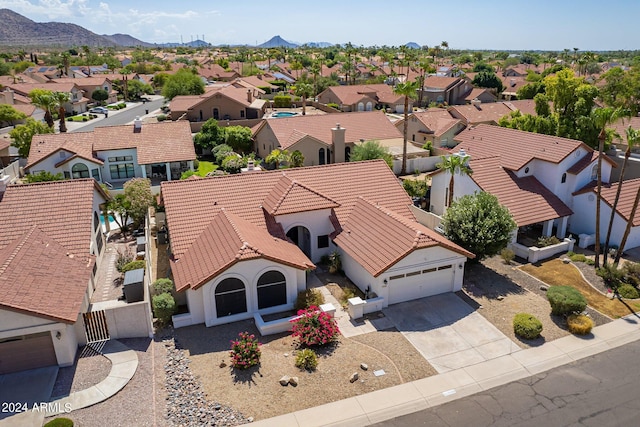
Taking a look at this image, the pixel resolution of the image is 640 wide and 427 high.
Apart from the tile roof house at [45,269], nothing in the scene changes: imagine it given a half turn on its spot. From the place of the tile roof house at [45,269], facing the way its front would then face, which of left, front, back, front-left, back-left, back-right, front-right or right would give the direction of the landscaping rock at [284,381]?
back-right

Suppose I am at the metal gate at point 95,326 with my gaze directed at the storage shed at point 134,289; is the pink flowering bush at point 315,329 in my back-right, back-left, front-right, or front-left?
front-right

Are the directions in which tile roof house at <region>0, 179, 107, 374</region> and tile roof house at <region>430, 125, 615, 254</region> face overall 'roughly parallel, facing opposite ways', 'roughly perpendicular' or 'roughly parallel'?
roughly parallel

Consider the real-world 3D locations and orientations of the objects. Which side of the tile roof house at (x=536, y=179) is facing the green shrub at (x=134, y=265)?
right

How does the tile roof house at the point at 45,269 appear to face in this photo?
toward the camera

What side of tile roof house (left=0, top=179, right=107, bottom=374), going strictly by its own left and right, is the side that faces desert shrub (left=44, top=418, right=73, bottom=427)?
front

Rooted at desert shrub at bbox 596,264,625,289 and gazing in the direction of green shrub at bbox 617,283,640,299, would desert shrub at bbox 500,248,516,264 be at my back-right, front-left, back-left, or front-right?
back-right

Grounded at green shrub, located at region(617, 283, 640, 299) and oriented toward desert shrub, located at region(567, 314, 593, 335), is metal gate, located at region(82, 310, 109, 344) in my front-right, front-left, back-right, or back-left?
front-right

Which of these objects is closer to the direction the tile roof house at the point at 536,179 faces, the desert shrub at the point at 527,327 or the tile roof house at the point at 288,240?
the desert shrub

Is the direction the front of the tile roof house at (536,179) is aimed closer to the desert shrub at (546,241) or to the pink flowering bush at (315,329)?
the desert shrub

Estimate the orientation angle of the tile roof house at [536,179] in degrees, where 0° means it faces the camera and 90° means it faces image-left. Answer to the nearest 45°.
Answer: approximately 315°

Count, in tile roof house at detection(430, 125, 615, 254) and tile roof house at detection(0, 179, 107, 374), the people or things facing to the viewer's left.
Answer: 0

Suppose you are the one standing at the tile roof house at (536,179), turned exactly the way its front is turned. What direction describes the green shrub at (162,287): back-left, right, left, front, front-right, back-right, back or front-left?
right

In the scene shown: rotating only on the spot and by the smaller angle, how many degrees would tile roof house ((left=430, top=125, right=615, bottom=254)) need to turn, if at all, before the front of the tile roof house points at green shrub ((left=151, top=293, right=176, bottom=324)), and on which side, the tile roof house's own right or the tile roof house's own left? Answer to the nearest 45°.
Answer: approximately 90° to the tile roof house's own right

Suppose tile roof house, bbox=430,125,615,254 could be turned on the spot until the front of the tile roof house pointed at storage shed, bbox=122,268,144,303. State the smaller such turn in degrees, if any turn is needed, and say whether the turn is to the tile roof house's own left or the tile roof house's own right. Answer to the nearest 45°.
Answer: approximately 90° to the tile roof house's own right

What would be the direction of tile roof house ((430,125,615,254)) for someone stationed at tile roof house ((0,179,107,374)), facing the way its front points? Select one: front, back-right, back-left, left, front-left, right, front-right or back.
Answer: left
